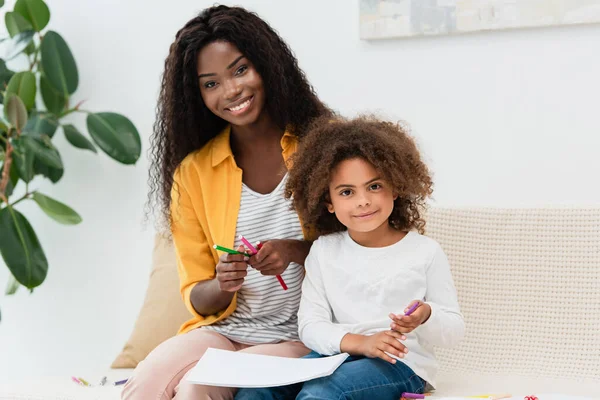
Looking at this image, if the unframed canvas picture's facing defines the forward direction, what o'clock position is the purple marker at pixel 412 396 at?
The purple marker is roughly at 12 o'clock from the unframed canvas picture.

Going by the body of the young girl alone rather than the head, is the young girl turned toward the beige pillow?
no

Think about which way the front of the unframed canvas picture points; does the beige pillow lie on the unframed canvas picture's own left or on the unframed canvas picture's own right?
on the unframed canvas picture's own right

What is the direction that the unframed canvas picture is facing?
toward the camera

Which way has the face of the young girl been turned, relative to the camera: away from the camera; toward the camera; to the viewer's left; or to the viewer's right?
toward the camera

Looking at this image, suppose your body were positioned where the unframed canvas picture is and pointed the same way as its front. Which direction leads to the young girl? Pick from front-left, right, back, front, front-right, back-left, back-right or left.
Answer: front

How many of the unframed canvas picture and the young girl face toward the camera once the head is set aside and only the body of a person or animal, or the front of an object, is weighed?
2

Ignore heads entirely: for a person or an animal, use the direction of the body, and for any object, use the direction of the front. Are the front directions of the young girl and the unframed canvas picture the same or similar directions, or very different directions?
same or similar directions

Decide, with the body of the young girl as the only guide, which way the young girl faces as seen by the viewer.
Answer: toward the camera

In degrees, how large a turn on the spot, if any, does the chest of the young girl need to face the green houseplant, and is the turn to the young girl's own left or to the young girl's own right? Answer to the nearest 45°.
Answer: approximately 135° to the young girl's own right

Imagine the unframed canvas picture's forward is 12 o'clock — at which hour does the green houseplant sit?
The green houseplant is roughly at 3 o'clock from the unframed canvas picture.
